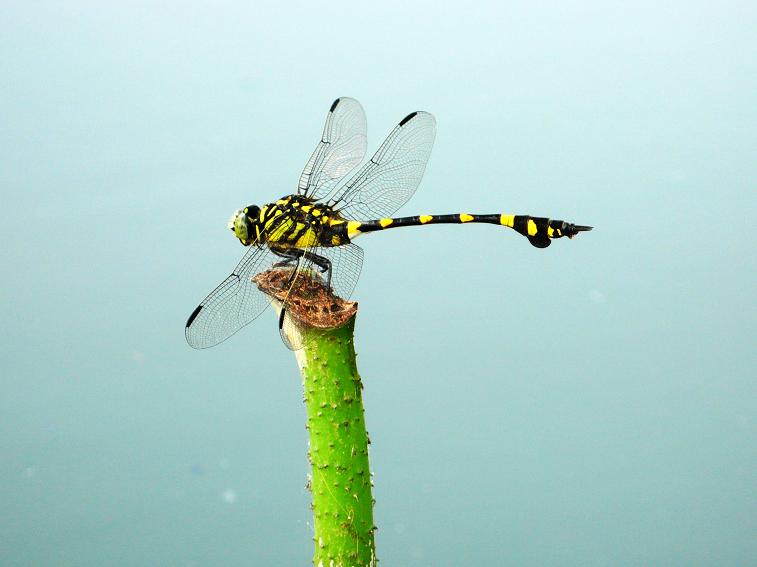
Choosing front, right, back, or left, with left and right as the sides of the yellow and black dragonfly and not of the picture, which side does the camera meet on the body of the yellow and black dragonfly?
left
